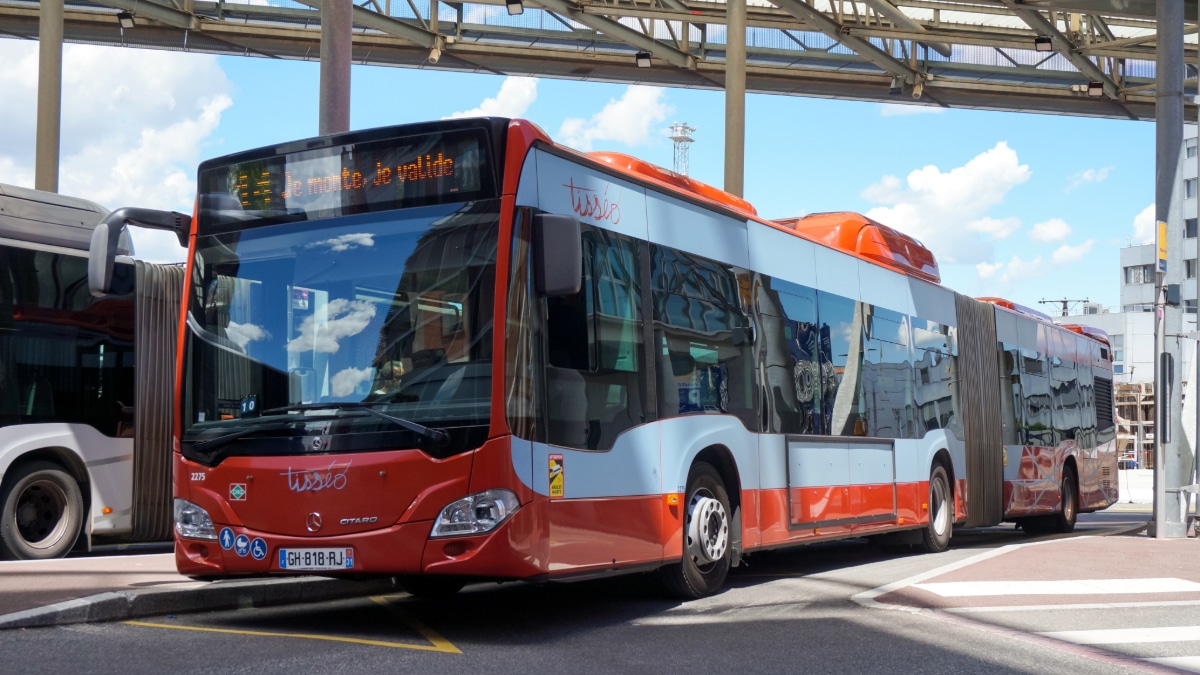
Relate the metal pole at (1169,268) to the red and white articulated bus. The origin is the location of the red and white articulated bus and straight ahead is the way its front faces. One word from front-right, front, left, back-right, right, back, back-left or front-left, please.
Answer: back

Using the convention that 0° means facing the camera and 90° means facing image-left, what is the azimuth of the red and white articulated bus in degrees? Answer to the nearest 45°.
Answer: approximately 45°

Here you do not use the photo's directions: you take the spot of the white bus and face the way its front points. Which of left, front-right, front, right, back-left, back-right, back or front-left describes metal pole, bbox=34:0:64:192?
back-right

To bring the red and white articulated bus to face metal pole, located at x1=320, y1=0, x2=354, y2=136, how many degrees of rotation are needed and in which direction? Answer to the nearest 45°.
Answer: approximately 90° to its right

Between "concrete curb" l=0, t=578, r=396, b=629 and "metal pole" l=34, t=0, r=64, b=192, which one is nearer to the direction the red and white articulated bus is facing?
the concrete curb

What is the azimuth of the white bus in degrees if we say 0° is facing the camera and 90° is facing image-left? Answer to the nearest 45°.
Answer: approximately 45°

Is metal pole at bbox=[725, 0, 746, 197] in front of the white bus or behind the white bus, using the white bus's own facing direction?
behind

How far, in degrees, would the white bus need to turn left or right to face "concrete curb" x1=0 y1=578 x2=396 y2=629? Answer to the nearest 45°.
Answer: approximately 45° to its left

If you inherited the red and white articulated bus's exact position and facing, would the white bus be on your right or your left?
on your right
